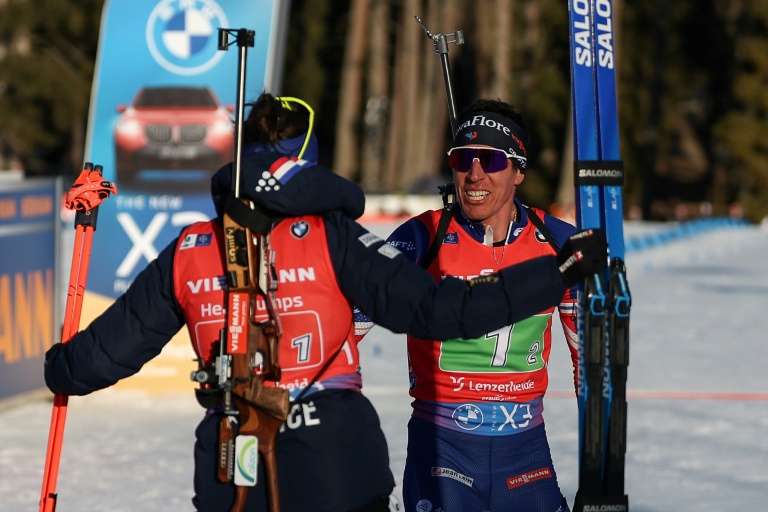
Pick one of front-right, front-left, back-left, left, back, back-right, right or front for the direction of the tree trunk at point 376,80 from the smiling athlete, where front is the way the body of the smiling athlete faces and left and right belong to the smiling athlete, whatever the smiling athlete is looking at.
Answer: back

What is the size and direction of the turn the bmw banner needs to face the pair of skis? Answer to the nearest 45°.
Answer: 0° — it already faces it

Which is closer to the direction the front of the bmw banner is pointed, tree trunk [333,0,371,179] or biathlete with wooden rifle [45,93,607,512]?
the biathlete with wooden rifle

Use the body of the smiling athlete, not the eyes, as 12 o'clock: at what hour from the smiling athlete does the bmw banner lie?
The bmw banner is roughly at 5 o'clock from the smiling athlete.

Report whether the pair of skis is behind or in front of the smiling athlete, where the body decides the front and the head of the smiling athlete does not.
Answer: in front

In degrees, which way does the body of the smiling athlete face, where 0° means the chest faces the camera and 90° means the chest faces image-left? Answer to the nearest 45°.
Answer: approximately 0°

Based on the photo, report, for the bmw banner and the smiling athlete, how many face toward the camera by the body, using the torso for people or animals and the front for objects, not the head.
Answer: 2

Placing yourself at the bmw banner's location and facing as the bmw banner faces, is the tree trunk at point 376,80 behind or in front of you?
behind

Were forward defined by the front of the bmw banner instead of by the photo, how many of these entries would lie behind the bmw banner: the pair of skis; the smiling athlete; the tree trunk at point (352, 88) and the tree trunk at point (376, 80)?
2

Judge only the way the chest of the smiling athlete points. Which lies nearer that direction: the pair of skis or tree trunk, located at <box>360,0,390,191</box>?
the pair of skis

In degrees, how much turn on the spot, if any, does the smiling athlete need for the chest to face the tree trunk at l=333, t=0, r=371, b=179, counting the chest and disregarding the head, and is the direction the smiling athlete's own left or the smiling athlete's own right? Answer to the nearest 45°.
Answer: approximately 180°
